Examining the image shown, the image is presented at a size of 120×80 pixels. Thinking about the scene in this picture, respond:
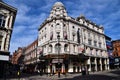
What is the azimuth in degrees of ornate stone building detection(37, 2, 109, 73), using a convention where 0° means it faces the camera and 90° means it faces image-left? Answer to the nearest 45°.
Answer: approximately 0°

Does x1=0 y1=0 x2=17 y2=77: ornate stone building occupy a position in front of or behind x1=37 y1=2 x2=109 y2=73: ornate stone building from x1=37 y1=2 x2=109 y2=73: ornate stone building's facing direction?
in front
